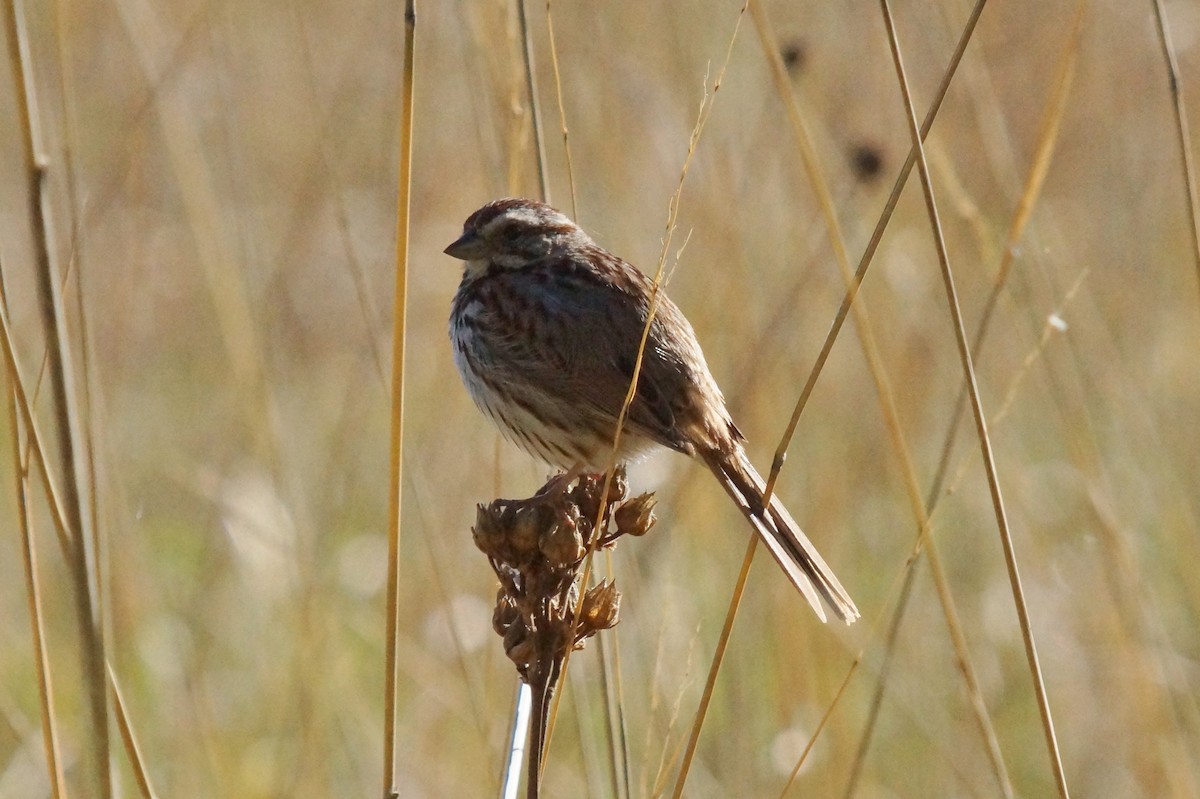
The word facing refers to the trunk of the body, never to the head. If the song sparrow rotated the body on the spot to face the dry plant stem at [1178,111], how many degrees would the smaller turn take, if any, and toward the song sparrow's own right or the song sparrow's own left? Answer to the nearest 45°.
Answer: approximately 135° to the song sparrow's own left

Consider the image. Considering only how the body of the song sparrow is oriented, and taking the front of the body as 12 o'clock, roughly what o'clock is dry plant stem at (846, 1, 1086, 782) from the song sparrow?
The dry plant stem is roughly at 7 o'clock from the song sparrow.

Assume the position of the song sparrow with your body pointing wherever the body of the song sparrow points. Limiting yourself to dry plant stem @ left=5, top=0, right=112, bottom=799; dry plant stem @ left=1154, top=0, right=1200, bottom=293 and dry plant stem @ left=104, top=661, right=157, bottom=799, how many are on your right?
0

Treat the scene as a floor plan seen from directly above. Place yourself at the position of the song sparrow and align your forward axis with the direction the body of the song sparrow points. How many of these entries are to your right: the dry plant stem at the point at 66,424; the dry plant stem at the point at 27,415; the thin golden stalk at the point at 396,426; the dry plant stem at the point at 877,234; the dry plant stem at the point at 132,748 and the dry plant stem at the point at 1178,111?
0

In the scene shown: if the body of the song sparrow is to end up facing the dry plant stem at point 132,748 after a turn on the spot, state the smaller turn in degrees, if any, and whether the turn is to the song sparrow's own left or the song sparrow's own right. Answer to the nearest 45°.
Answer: approximately 45° to the song sparrow's own left

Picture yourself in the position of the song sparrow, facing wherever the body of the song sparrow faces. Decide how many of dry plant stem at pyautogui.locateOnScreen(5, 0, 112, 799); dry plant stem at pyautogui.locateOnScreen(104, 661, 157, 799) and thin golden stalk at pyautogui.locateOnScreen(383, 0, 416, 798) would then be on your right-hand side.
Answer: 0

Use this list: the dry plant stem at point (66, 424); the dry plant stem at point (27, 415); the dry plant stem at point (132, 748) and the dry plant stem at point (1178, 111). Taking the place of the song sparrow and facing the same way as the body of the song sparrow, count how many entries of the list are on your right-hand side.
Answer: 0

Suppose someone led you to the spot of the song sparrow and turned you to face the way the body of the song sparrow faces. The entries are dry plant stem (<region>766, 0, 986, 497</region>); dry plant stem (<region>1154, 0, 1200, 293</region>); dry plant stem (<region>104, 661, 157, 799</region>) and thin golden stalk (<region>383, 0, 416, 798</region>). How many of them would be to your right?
0

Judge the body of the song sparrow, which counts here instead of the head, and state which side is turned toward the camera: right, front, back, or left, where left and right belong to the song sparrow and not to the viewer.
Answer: left

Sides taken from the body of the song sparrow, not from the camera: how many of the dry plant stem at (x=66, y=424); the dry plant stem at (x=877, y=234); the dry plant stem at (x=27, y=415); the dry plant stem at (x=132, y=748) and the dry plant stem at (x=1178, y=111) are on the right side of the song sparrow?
0
